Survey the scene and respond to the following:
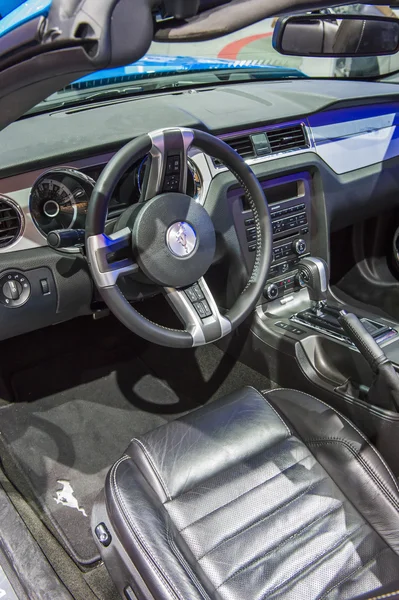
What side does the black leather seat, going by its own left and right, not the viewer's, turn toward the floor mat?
front

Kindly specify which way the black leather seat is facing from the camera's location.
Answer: facing away from the viewer and to the left of the viewer
